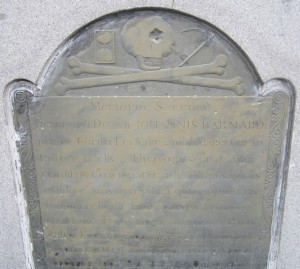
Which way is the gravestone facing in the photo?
toward the camera
